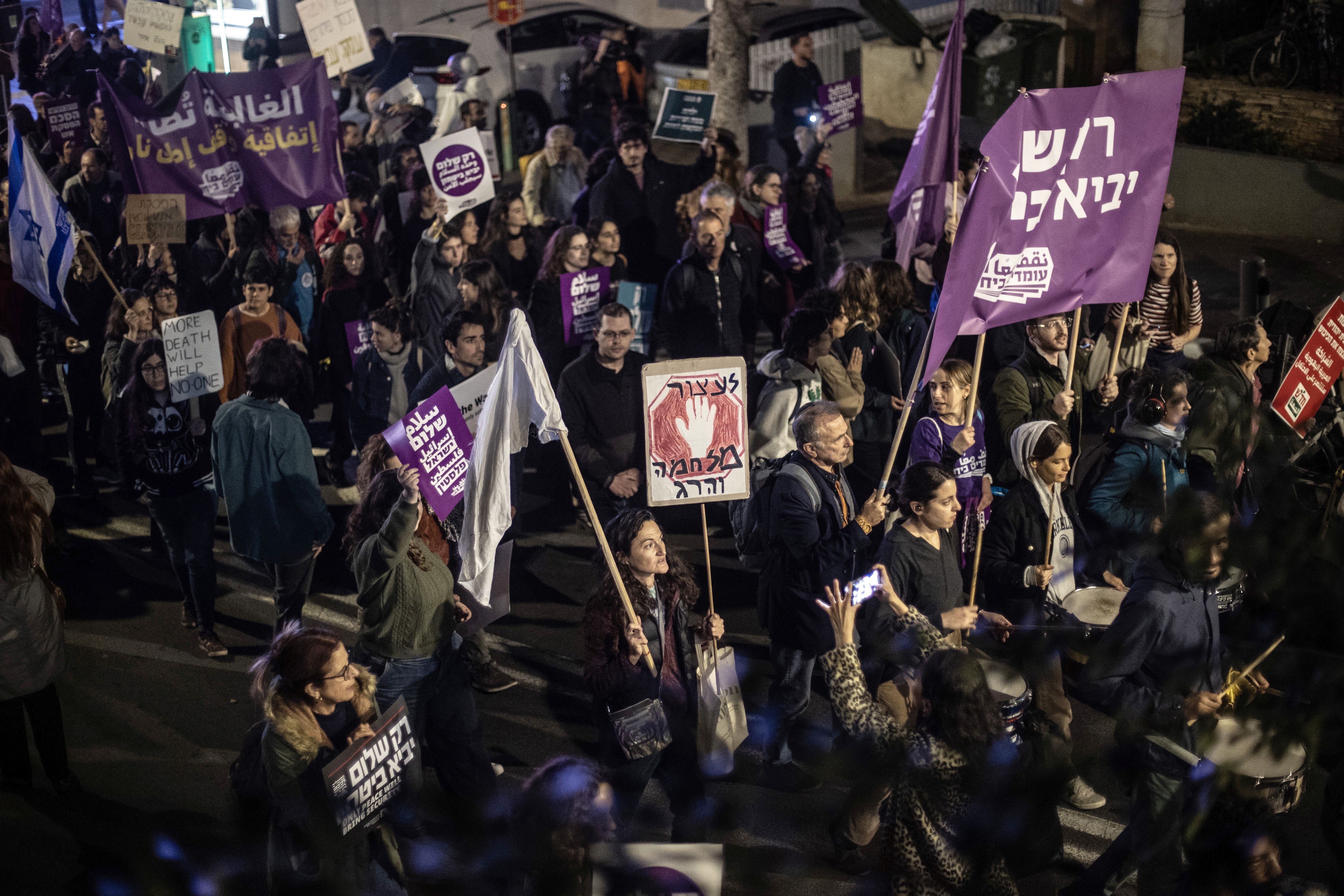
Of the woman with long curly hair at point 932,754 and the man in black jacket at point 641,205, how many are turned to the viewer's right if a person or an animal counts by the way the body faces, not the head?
0

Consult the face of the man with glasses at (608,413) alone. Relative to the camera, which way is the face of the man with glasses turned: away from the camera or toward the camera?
toward the camera

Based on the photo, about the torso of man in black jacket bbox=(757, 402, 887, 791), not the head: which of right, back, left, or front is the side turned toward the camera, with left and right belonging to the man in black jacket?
right

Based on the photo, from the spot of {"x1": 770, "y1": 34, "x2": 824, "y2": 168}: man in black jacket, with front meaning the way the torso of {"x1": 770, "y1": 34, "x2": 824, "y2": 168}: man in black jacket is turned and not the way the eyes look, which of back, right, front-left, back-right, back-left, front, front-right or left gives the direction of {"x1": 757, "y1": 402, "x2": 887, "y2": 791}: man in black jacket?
front-right

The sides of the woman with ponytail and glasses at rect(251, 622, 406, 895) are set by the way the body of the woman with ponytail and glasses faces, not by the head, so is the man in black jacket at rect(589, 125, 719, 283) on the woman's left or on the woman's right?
on the woman's left

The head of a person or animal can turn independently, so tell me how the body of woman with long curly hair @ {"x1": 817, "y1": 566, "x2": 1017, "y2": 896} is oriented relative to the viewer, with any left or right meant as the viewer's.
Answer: facing away from the viewer and to the left of the viewer

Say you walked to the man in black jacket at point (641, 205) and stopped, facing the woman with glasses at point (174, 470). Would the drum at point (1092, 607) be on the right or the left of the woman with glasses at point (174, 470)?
left

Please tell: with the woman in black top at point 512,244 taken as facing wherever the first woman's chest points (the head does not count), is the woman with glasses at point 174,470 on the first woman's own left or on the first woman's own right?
on the first woman's own right

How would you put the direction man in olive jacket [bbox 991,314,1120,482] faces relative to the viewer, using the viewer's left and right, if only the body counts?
facing the viewer and to the right of the viewer

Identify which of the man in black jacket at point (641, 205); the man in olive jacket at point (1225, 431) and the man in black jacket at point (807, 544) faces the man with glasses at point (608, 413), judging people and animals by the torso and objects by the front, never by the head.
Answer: the man in black jacket at point (641, 205)
